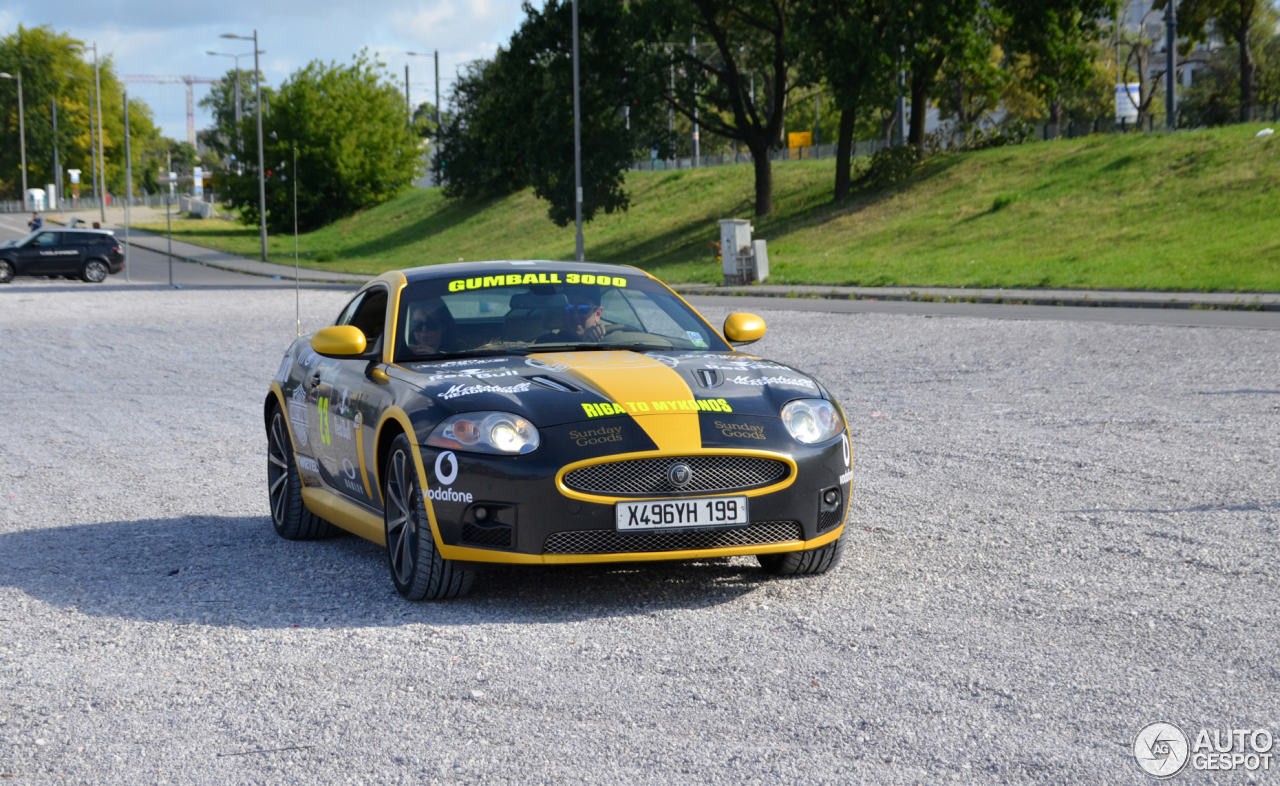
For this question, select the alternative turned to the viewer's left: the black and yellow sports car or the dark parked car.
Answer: the dark parked car

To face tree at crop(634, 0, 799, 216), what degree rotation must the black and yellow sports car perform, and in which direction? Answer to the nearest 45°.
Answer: approximately 135° to its left

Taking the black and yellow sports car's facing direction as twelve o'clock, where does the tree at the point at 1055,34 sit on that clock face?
The tree is roughly at 8 o'clock from the black and yellow sports car.

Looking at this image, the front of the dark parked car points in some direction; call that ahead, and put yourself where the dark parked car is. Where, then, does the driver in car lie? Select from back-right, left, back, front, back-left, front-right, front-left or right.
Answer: left

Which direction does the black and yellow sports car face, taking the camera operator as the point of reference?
facing the viewer and to the right of the viewer

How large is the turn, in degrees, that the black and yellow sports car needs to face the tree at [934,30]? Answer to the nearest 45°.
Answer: approximately 135° to its left

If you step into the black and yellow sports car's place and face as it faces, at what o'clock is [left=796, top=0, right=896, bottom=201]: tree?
The tree is roughly at 8 o'clock from the black and yellow sports car.

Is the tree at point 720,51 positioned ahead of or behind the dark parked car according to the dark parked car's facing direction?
behind

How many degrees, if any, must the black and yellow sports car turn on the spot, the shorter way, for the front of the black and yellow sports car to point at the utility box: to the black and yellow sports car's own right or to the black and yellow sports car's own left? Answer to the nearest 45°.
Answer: approximately 135° to the black and yellow sports car's own left

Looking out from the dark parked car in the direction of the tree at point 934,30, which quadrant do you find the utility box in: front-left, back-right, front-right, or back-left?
front-right

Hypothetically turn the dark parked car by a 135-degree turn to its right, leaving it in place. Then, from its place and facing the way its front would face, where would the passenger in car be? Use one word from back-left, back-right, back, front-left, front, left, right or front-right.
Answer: back-right
